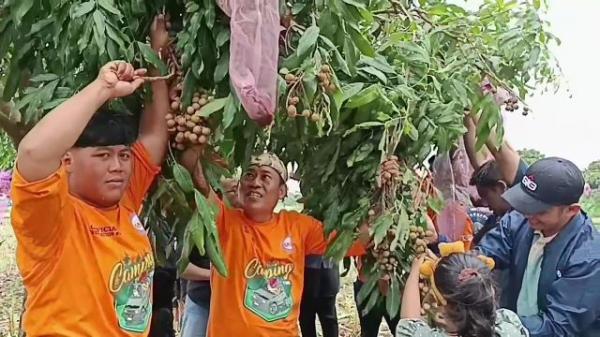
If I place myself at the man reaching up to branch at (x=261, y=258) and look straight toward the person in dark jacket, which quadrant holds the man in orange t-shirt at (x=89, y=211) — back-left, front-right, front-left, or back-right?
back-right

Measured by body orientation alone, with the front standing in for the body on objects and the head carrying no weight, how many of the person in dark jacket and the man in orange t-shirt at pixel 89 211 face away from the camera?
0

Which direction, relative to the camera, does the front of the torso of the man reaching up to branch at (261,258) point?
toward the camera

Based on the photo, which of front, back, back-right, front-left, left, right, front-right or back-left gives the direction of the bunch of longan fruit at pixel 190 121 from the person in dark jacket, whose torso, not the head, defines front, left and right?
front

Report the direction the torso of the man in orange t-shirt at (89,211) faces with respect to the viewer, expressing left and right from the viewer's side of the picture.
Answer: facing the viewer and to the right of the viewer

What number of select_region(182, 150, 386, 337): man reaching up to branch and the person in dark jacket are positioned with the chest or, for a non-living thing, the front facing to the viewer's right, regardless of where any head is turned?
0

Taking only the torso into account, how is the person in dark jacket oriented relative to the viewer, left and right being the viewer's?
facing the viewer and to the left of the viewer

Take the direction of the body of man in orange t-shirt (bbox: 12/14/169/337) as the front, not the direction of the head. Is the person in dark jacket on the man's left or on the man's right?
on the man's left

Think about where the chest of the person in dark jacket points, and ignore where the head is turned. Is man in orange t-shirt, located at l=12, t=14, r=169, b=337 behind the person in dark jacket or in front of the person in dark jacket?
in front

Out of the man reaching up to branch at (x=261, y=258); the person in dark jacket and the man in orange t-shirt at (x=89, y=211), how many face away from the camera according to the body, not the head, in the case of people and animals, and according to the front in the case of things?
0

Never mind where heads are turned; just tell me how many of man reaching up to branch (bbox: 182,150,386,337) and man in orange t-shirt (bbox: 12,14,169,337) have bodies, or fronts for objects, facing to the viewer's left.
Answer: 0
